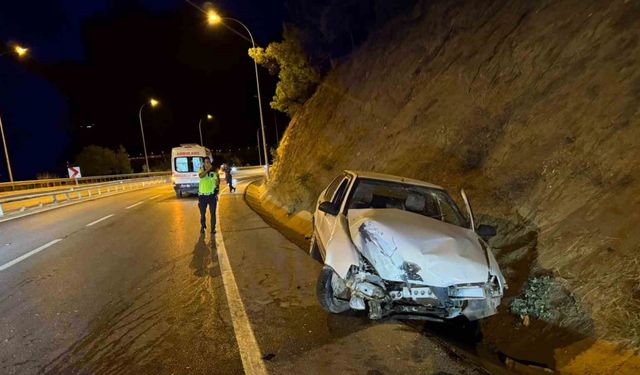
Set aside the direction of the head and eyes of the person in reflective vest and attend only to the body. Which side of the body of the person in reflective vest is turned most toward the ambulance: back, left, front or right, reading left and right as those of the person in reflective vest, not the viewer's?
back

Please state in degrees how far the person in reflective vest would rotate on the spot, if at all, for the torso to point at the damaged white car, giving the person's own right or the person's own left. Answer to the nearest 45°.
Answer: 0° — they already face it

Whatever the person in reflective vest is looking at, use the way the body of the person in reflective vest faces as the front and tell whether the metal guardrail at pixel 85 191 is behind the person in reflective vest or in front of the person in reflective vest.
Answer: behind

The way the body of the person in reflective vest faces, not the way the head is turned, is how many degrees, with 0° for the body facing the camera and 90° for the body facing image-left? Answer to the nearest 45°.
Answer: approximately 0°
